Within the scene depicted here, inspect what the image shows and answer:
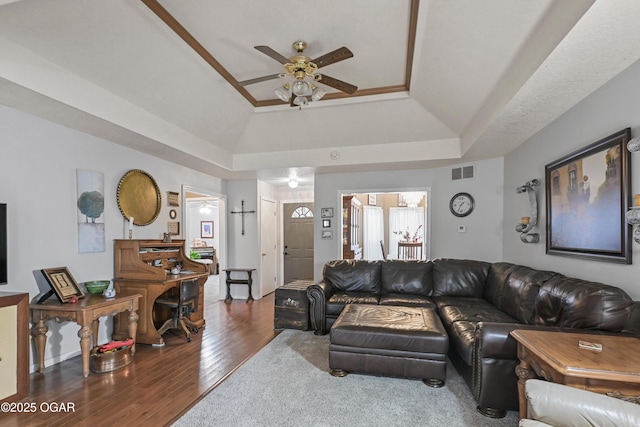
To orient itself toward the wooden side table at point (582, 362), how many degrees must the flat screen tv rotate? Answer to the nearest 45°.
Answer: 0° — it already faces it

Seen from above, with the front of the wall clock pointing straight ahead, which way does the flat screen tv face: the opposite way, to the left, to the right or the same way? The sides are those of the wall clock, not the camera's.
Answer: to the left

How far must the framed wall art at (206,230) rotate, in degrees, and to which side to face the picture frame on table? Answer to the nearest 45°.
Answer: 0° — it already faces it

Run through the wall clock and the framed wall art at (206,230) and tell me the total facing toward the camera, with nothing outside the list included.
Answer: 2

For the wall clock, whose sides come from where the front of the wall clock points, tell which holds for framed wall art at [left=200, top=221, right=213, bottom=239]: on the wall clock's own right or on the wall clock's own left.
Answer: on the wall clock's own right

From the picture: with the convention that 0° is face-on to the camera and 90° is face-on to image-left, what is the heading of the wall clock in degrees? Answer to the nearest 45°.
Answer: approximately 0°

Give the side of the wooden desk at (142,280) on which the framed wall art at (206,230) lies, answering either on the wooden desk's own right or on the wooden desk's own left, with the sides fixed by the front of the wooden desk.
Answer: on the wooden desk's own left

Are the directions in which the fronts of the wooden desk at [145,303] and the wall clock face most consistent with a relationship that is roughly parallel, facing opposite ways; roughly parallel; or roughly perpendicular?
roughly perpendicular

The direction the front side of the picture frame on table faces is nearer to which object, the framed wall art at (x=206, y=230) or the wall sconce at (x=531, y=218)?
the wall sconce

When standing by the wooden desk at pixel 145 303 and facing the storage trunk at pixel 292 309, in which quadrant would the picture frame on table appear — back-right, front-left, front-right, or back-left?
back-right
